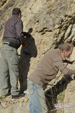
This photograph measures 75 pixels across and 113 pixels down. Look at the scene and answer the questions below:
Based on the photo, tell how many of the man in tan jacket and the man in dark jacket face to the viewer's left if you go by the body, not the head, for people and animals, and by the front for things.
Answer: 0

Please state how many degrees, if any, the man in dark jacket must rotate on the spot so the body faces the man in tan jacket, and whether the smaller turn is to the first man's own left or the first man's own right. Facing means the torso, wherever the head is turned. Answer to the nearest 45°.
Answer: approximately 90° to the first man's own right

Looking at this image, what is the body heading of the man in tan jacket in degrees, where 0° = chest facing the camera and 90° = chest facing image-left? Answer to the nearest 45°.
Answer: approximately 270°

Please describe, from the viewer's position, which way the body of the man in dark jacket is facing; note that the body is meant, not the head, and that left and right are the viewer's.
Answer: facing away from the viewer and to the right of the viewer

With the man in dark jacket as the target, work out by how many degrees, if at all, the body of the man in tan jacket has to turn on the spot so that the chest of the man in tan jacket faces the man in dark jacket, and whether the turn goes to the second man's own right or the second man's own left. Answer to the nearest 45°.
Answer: approximately 135° to the second man's own left
